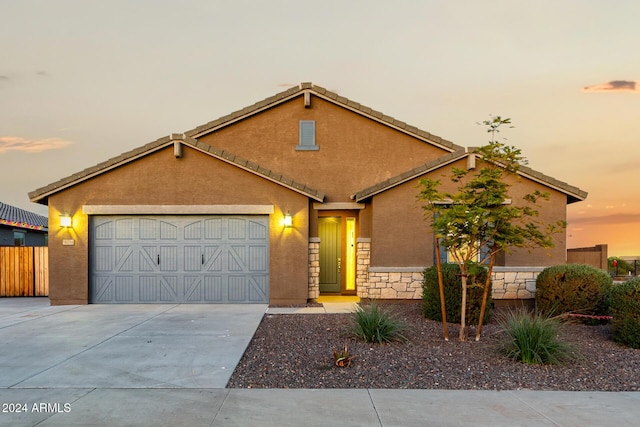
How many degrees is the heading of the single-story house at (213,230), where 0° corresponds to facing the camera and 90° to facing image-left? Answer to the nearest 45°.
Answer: approximately 0°

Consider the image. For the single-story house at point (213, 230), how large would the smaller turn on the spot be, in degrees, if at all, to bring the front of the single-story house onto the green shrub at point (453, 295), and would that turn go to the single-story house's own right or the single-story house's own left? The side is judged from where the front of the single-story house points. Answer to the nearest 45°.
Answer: approximately 45° to the single-story house's own left

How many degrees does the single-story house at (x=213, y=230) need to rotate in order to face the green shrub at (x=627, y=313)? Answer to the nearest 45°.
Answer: approximately 45° to its left

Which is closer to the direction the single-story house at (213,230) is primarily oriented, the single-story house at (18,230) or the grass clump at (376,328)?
the grass clump
